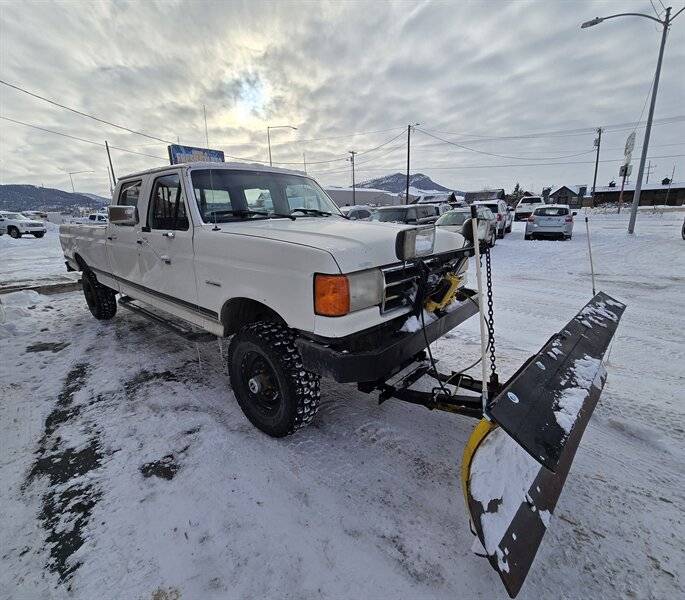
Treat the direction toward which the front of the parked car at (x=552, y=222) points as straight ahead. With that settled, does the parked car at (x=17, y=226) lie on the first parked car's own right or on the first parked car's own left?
on the first parked car's own left

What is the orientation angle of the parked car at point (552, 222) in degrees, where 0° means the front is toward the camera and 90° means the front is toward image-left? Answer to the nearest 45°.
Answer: approximately 180°

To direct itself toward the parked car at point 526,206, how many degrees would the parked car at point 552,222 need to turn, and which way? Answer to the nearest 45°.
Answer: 0° — it already faces it

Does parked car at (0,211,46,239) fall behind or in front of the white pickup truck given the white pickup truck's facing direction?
behind

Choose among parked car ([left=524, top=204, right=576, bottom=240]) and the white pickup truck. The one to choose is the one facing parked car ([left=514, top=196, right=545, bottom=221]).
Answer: parked car ([left=524, top=204, right=576, bottom=240])

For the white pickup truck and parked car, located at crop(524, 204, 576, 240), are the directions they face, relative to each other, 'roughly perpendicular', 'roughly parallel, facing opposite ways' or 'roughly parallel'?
roughly perpendicular

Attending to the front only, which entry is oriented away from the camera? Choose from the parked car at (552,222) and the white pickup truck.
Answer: the parked car

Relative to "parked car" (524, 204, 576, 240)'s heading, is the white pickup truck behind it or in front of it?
behind

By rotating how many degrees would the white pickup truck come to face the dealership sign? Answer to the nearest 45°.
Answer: approximately 135° to its left

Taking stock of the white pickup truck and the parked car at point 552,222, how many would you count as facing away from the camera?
1

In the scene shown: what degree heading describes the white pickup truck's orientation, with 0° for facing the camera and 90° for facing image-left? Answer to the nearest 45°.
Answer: approximately 315°
